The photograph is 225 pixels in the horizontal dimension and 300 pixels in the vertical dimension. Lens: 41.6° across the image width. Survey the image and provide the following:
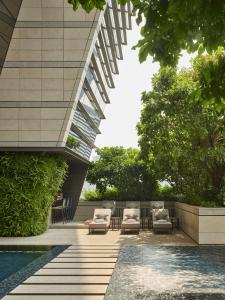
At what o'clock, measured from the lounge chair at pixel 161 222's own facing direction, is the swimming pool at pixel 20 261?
The swimming pool is roughly at 1 o'clock from the lounge chair.

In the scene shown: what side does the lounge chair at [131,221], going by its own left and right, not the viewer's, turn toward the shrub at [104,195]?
back

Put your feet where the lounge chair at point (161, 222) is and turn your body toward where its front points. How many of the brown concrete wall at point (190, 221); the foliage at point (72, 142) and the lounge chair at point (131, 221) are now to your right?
2

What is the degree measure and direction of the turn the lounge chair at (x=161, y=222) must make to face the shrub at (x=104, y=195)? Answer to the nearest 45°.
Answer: approximately 135° to its right

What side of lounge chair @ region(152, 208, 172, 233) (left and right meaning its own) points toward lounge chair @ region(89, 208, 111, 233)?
right

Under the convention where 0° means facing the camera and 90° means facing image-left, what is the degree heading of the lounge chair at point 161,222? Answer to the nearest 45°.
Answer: approximately 0°

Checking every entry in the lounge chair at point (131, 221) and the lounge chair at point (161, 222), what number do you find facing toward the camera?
2
